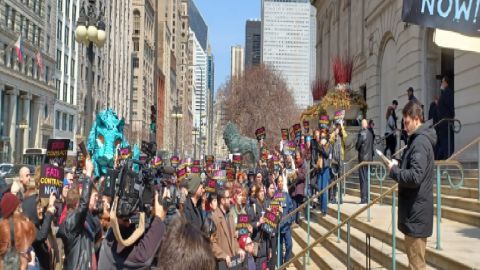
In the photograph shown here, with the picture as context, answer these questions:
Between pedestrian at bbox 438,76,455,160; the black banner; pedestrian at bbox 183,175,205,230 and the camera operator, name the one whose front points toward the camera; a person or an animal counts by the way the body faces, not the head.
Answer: the black banner

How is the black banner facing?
toward the camera

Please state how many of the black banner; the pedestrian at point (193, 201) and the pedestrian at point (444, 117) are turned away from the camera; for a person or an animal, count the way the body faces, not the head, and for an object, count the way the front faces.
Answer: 0

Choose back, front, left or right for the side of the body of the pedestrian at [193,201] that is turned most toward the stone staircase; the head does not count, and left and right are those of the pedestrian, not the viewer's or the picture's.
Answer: front

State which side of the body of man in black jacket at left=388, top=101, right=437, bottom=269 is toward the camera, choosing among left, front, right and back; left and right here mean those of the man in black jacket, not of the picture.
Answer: left

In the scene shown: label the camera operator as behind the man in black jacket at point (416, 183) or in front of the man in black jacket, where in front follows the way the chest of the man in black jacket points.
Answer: in front

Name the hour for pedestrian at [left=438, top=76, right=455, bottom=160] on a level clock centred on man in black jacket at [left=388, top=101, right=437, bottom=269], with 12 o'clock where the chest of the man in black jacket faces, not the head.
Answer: The pedestrian is roughly at 3 o'clock from the man in black jacket.

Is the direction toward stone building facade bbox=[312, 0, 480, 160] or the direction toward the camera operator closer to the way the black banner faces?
the camera operator

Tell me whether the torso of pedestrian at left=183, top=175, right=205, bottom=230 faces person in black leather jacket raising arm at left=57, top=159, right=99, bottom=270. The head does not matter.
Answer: no

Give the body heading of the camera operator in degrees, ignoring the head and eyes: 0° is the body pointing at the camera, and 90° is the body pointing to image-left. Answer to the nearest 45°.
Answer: approximately 180°
